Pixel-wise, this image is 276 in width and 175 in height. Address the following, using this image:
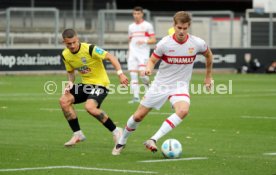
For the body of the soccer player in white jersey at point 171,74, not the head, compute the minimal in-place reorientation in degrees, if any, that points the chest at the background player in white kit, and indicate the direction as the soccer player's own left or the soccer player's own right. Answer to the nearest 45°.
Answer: approximately 180°

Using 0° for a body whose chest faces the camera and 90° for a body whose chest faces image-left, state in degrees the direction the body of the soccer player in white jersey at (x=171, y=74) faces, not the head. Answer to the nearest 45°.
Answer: approximately 0°

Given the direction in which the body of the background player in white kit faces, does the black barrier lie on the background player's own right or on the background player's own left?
on the background player's own right

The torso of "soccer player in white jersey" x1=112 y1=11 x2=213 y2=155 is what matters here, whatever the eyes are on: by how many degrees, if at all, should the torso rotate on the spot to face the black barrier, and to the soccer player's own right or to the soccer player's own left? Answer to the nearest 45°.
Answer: approximately 180°

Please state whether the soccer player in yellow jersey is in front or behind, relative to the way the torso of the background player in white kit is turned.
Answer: in front

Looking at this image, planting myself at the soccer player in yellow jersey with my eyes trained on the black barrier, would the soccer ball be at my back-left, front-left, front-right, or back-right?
back-right

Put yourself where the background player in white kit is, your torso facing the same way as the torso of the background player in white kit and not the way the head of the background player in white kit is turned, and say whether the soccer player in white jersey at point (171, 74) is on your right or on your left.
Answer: on your left

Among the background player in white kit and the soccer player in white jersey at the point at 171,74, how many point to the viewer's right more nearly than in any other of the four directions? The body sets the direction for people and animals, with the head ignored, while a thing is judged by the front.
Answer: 0

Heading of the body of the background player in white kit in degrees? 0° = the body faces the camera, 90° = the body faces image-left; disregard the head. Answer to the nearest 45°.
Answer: approximately 45°

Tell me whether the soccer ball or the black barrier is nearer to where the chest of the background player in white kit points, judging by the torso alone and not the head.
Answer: the soccer ball
